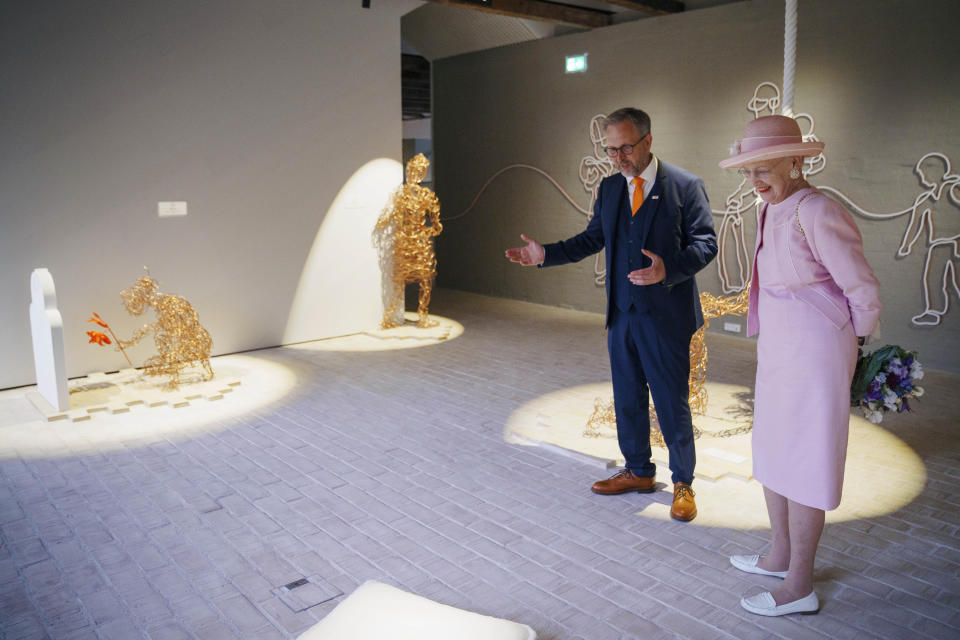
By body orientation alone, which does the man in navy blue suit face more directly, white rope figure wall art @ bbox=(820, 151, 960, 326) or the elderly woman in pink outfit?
the elderly woman in pink outfit

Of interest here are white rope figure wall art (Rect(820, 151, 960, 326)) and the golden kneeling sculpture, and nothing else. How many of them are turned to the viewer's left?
2

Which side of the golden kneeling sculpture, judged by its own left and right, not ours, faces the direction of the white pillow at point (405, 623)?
left

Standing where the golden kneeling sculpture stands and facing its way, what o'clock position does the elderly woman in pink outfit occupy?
The elderly woman in pink outfit is roughly at 8 o'clock from the golden kneeling sculpture.

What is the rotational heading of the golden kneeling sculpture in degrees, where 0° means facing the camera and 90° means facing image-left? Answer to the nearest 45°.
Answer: approximately 90°

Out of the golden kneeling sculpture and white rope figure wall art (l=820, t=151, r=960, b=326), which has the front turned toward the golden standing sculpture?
the white rope figure wall art

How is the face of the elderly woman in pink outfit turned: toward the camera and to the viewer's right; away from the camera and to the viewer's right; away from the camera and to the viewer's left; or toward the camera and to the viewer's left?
toward the camera and to the viewer's left

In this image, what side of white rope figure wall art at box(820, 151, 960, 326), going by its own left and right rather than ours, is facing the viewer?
left

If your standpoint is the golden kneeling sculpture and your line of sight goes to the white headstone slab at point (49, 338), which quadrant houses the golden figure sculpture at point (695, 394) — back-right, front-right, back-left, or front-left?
back-left

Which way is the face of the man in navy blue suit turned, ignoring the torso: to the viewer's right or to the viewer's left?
to the viewer's left

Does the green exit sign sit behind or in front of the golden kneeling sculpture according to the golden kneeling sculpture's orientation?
behind
